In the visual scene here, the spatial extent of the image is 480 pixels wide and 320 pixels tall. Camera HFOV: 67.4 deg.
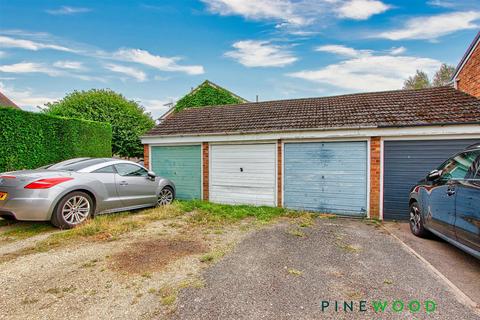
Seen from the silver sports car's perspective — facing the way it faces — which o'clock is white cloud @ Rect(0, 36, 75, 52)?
The white cloud is roughly at 10 o'clock from the silver sports car.

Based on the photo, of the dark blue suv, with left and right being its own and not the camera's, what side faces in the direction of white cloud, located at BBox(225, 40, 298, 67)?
front

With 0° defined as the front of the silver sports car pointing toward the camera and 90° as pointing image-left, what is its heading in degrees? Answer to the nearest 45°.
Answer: approximately 225°

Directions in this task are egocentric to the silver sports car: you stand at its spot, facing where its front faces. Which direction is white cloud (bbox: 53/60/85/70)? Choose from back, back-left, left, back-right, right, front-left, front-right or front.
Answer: front-left

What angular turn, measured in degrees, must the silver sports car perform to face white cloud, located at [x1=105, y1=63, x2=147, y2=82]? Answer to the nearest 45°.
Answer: approximately 45° to its left

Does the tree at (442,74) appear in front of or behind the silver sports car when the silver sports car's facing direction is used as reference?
in front

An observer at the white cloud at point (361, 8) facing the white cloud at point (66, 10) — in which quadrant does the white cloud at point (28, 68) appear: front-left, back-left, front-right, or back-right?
front-right

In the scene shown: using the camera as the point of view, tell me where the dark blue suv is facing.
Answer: facing away from the viewer and to the left of the viewer

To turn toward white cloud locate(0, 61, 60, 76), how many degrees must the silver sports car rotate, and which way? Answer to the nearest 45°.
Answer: approximately 45° to its left

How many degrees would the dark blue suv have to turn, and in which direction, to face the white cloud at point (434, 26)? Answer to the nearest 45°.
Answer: approximately 45° to its right
